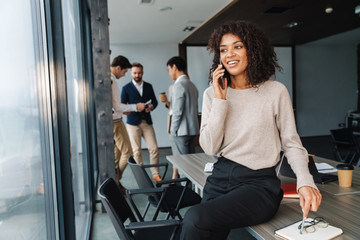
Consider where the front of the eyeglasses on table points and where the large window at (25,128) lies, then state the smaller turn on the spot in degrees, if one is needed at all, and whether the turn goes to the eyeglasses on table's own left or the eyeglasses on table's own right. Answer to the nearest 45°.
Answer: approximately 90° to the eyeglasses on table's own right

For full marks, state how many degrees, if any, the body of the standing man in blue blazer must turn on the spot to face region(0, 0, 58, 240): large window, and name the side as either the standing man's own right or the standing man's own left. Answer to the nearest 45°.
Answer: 0° — they already face it

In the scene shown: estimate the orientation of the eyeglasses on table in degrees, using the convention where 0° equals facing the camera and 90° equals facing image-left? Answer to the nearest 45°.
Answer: approximately 315°

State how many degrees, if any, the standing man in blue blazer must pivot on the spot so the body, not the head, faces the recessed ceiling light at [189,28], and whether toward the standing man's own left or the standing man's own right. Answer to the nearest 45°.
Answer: approximately 135° to the standing man's own left

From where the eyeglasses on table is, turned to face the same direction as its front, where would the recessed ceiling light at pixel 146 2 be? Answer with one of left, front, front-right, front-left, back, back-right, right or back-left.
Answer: back
